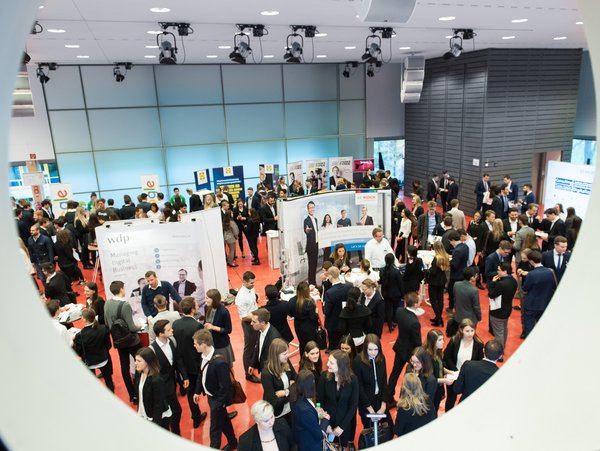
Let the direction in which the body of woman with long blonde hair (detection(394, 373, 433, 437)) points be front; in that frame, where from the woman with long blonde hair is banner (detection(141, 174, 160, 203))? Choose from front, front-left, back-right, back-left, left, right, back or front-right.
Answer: front-left

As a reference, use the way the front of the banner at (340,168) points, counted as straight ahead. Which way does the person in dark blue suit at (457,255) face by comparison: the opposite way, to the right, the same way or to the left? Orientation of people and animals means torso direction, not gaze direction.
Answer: to the right

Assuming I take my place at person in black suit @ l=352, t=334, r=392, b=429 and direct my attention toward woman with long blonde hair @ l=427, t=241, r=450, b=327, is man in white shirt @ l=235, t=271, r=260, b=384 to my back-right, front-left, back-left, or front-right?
front-left

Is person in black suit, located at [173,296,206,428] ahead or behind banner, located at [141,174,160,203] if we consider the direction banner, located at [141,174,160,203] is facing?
ahead

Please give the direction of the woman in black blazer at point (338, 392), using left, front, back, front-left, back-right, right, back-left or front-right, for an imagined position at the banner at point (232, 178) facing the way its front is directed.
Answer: front

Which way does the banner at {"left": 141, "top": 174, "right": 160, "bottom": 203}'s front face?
toward the camera

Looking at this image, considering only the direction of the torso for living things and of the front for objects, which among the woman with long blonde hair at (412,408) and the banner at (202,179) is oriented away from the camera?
the woman with long blonde hair

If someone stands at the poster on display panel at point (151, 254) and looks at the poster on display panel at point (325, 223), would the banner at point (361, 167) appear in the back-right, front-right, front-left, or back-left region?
front-left

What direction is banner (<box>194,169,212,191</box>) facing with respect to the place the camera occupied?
facing the viewer

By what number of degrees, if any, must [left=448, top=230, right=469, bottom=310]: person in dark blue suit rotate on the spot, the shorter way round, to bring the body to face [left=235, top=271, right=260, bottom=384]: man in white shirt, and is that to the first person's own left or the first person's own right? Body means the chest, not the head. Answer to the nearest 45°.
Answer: approximately 45° to the first person's own left

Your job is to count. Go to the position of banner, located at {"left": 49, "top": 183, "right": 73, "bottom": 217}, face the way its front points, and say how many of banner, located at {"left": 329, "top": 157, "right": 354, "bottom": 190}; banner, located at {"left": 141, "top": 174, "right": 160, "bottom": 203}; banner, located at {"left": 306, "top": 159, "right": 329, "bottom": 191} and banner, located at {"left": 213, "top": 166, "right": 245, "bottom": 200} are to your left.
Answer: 4

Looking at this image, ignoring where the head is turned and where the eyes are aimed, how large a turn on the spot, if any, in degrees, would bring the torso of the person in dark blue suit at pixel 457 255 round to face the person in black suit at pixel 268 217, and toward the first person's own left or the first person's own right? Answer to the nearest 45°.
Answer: approximately 45° to the first person's own right

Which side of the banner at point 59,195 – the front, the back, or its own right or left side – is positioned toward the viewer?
front

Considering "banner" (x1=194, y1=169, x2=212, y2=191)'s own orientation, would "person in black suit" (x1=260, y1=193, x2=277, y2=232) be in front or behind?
in front

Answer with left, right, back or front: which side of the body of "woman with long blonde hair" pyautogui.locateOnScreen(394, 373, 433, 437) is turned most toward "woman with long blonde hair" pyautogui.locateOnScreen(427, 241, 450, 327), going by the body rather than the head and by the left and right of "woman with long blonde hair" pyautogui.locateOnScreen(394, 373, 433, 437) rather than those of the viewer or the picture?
front

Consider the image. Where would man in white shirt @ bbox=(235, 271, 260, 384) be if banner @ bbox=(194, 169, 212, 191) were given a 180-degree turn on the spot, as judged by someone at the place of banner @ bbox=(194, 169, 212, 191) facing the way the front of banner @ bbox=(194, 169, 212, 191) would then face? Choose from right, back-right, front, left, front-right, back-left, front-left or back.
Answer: back

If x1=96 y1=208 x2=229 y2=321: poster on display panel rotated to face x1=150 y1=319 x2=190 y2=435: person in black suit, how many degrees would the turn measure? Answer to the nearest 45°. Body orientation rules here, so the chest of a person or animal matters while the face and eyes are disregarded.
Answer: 0° — it already faces them

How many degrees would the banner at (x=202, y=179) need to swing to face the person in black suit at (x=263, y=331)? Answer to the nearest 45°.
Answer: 0° — it already faces them

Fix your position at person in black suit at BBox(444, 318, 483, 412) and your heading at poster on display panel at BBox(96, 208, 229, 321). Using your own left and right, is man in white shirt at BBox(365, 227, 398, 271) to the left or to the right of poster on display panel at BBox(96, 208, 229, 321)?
right

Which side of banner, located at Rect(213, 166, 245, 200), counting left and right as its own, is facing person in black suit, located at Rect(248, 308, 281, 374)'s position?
front
